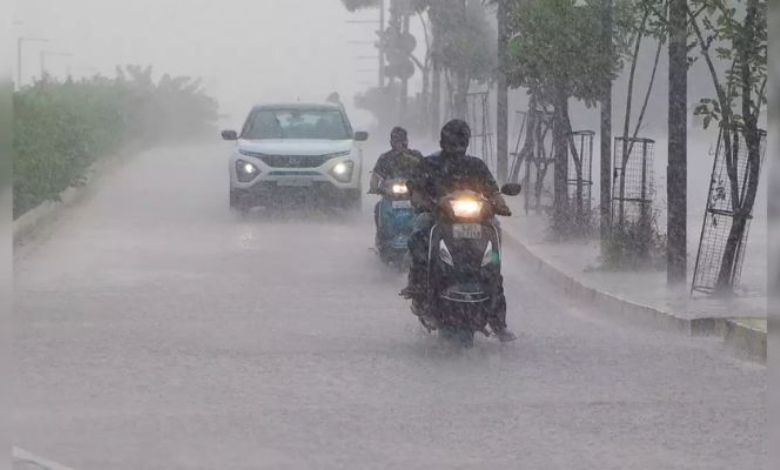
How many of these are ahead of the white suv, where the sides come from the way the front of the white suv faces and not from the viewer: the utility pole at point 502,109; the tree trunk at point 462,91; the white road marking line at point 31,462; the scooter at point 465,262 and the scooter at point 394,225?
3

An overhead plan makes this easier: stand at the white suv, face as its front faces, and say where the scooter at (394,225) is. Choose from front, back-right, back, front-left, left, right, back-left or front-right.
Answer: front

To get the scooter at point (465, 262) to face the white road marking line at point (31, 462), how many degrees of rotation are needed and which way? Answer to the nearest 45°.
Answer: approximately 45° to its right

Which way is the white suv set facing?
toward the camera

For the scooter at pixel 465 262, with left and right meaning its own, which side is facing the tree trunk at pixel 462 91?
back

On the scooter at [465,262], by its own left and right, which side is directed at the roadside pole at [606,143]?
back

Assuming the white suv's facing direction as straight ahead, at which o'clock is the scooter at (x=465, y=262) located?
The scooter is roughly at 12 o'clock from the white suv.

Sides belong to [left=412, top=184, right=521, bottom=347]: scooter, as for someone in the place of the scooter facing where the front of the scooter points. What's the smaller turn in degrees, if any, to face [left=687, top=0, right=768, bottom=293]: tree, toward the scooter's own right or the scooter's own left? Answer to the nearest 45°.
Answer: approximately 135° to the scooter's own left

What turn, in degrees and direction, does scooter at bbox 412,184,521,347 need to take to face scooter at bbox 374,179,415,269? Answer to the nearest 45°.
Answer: approximately 180°

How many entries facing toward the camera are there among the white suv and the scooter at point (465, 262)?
2

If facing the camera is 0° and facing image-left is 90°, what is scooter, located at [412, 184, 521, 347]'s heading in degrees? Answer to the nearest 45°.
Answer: approximately 0°

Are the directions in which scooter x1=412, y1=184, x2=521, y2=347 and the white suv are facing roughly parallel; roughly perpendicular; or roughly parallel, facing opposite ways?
roughly parallel

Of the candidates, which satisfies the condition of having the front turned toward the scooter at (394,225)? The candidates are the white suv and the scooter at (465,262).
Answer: the white suv

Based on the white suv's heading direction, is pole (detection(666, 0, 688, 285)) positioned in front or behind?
in front

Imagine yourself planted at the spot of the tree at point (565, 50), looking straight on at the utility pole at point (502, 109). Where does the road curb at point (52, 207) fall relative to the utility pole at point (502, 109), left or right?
left

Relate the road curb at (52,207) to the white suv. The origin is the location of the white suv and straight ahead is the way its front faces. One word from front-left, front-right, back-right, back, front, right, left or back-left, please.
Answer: right

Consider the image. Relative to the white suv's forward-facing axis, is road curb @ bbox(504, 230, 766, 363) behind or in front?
in front
